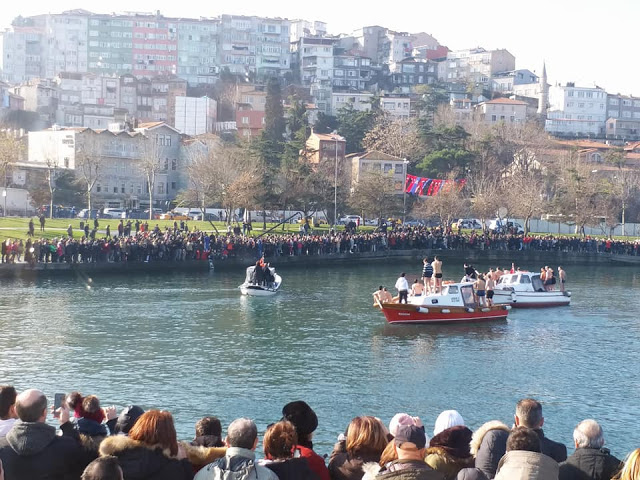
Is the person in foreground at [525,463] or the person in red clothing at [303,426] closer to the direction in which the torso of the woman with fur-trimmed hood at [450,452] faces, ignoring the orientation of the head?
the person in red clothing

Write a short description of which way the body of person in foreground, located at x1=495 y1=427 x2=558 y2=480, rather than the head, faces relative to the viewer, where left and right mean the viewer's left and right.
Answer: facing away from the viewer

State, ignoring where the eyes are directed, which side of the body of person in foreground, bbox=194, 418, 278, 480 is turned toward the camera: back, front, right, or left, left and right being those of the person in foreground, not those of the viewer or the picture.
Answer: back

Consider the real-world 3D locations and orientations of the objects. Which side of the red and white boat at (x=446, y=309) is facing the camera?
left

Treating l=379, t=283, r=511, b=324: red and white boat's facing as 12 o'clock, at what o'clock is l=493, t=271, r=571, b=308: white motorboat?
The white motorboat is roughly at 4 o'clock from the red and white boat.

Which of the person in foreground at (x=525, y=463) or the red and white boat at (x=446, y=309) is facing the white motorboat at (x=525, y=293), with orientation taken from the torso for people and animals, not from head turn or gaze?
the person in foreground

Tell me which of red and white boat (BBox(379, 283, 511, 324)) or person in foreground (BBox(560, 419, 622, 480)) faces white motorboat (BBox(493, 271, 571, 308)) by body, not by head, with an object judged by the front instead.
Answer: the person in foreground

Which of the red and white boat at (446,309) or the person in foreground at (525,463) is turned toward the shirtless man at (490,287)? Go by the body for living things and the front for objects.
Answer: the person in foreground

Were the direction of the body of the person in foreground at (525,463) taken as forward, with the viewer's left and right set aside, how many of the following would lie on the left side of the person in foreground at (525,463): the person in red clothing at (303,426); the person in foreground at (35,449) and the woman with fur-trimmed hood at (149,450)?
3

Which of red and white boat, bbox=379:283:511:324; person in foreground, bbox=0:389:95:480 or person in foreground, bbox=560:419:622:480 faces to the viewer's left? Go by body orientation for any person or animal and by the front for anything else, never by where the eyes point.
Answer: the red and white boat

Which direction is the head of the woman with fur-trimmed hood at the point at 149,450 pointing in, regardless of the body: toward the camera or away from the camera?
away from the camera

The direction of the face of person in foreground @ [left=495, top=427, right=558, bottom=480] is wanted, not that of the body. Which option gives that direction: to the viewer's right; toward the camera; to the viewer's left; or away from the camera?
away from the camera

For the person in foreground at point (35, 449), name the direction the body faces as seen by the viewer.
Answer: away from the camera

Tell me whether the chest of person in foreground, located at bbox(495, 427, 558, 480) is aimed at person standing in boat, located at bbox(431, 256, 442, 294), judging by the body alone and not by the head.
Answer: yes

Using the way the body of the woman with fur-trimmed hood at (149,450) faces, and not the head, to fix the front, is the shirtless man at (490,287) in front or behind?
in front

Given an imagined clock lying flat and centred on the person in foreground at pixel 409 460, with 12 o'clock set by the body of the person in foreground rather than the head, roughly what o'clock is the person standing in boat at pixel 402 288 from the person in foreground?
The person standing in boat is roughly at 12 o'clock from the person in foreground.

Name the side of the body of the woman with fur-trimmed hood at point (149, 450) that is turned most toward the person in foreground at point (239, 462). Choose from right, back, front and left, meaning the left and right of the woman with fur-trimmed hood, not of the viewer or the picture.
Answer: right

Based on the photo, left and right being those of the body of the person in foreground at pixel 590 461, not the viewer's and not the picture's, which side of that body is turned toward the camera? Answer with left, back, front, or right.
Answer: back

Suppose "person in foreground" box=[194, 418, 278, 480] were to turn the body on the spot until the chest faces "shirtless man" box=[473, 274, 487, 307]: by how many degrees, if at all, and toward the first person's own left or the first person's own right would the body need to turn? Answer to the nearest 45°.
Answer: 0° — they already face them

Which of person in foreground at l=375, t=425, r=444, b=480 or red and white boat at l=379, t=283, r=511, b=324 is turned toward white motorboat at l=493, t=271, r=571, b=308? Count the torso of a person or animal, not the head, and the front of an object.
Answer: the person in foreground
